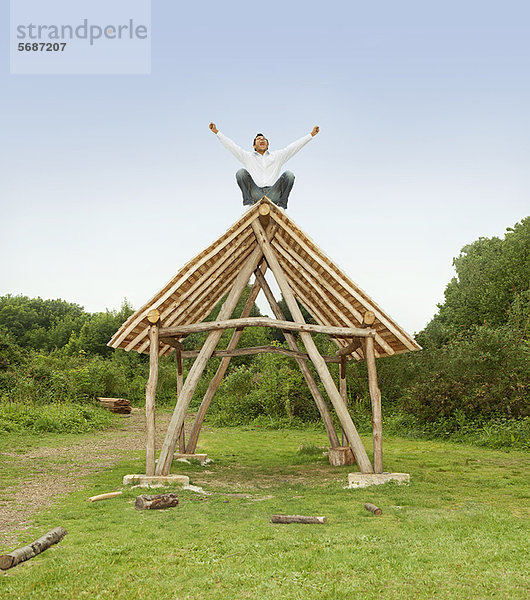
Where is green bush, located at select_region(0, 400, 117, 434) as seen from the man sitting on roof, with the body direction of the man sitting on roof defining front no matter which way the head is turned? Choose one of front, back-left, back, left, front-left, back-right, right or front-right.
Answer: back-right

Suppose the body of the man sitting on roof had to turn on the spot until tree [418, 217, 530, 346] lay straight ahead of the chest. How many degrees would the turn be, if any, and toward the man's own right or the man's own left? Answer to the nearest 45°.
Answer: approximately 135° to the man's own left

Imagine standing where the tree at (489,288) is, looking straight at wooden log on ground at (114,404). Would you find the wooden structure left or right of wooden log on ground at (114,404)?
left

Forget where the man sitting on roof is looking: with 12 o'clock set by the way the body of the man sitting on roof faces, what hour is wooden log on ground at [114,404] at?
The wooden log on ground is roughly at 5 o'clock from the man sitting on roof.

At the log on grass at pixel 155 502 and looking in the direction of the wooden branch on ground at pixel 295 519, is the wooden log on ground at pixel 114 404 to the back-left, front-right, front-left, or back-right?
back-left

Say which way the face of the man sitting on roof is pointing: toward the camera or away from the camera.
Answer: toward the camera

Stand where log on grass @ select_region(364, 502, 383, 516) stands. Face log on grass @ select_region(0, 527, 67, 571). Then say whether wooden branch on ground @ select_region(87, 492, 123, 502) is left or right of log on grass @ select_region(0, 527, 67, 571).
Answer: right

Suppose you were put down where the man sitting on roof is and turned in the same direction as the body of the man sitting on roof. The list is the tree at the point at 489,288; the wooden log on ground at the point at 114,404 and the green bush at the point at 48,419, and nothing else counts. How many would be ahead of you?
0

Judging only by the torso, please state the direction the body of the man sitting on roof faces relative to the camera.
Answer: toward the camera
